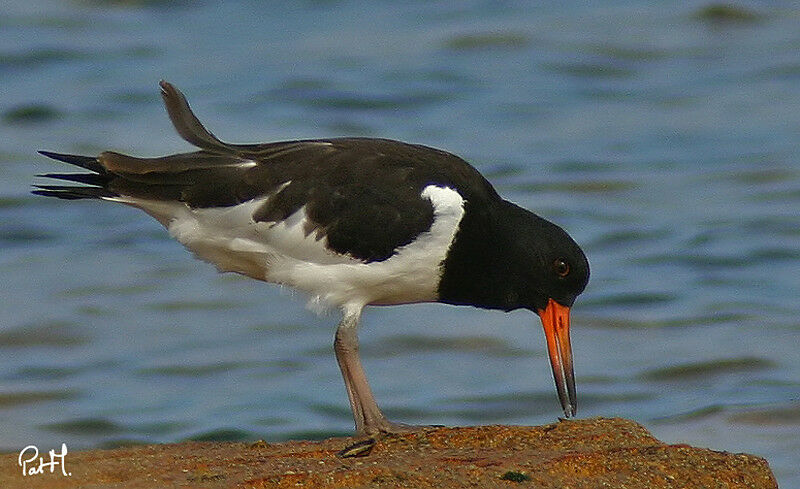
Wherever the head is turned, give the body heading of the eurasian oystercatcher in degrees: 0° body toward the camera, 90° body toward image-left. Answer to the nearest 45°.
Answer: approximately 270°
